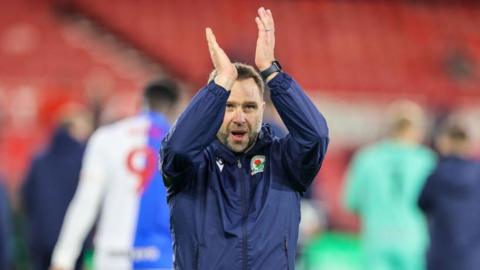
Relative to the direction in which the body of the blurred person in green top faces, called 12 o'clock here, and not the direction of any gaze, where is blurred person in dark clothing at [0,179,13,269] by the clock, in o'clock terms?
The blurred person in dark clothing is roughly at 8 o'clock from the blurred person in green top.

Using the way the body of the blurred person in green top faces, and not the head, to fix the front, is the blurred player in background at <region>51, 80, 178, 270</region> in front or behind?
behind

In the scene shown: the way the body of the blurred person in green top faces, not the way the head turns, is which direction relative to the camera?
away from the camera

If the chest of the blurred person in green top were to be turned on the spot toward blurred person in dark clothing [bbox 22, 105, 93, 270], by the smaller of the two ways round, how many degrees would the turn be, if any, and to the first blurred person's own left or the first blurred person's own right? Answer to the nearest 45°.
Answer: approximately 90° to the first blurred person's own left
